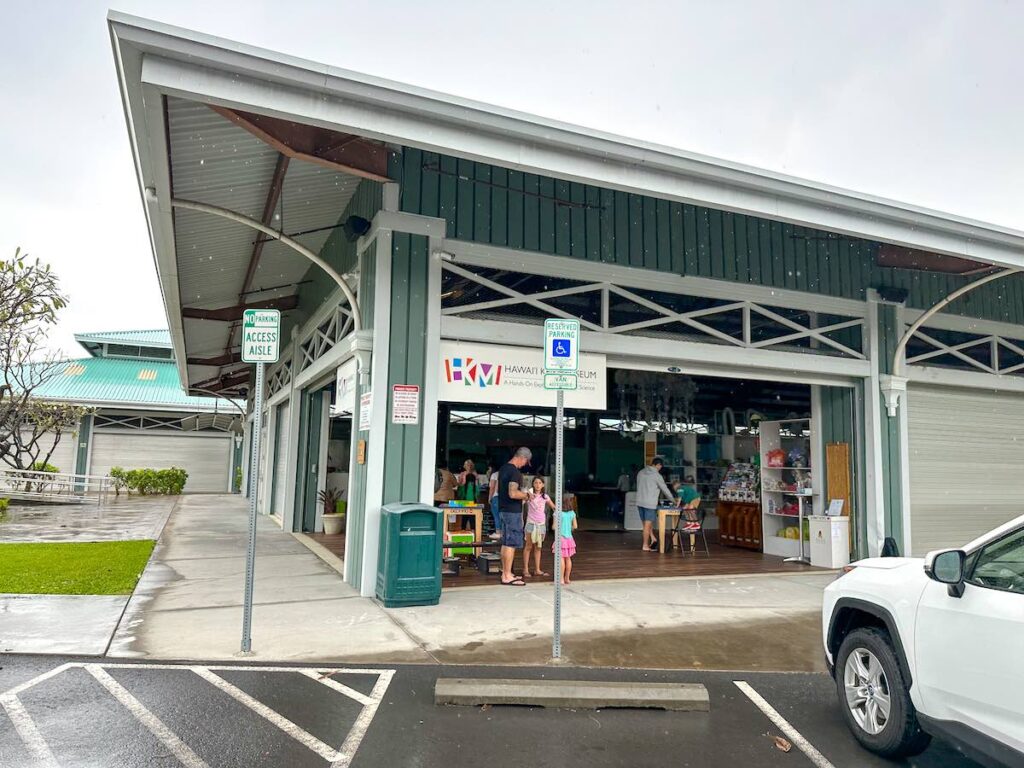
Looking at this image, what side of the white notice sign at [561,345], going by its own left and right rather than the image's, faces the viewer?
front

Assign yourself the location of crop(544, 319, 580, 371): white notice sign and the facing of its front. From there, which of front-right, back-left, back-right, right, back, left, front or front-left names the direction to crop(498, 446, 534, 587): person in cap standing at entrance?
back

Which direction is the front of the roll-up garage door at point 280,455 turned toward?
to the viewer's left

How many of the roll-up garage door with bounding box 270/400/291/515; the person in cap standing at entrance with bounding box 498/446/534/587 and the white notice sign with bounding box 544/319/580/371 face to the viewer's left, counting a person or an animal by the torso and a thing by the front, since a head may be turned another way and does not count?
1

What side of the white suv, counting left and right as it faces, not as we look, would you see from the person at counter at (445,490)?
front

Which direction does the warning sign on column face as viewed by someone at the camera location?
facing the viewer

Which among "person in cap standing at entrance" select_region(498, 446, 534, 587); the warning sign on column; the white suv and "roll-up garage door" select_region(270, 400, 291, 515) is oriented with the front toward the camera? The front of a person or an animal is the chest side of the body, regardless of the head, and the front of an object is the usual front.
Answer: the warning sign on column

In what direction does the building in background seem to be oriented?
toward the camera

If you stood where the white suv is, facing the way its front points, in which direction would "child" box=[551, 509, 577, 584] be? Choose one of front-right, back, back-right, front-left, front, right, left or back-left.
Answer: front

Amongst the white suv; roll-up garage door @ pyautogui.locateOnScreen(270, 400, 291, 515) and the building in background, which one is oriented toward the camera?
the building in background
